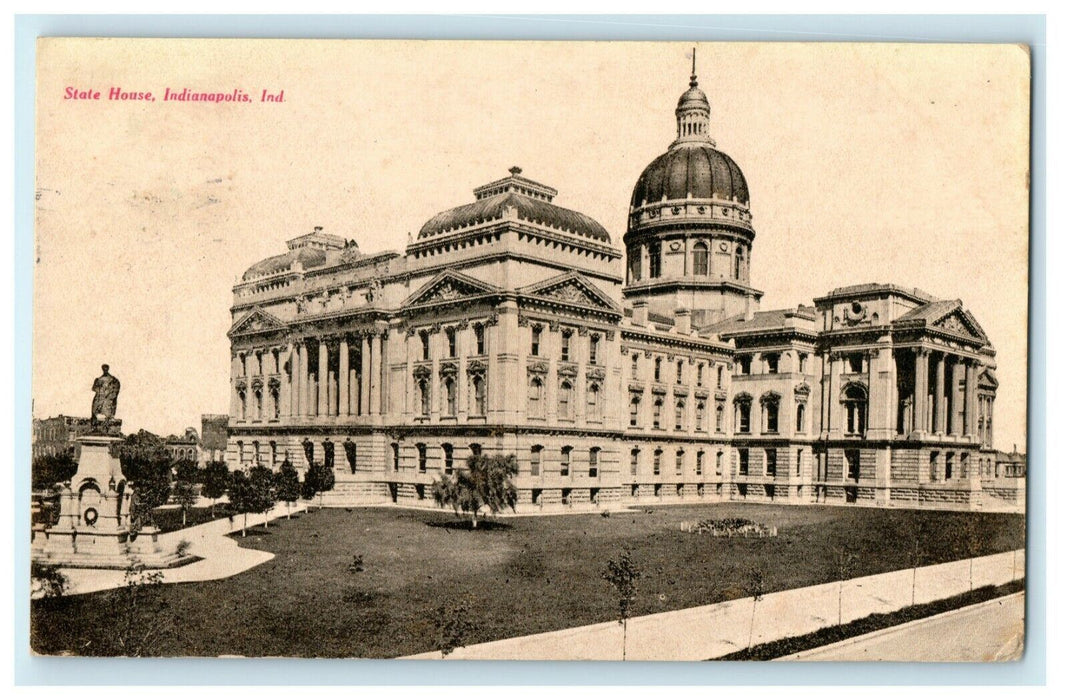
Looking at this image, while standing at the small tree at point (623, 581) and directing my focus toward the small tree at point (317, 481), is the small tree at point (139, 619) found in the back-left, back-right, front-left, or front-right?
front-left
